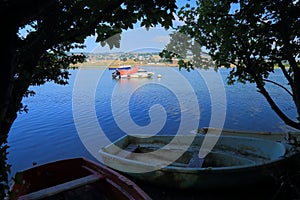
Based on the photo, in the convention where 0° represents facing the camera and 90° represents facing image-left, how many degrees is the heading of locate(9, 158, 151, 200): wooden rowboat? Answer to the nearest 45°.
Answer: approximately 315°

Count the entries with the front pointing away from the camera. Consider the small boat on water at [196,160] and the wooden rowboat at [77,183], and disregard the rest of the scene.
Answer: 0
